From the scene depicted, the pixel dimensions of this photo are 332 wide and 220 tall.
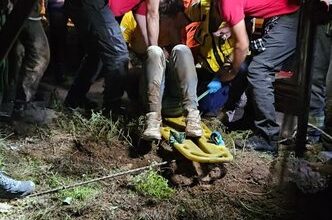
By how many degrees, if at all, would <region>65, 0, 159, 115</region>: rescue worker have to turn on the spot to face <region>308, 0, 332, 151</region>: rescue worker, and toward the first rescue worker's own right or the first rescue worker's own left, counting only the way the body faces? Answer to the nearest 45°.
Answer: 0° — they already face them

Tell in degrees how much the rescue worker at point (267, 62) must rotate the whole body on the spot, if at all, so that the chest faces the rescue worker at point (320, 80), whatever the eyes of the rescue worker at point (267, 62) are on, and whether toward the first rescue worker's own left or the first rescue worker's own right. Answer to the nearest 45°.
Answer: approximately 180°

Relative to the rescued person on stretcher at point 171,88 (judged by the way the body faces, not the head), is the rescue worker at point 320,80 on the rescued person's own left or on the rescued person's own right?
on the rescued person's own left

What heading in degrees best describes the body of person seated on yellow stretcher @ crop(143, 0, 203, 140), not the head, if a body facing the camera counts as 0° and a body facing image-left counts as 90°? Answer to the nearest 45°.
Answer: approximately 0°

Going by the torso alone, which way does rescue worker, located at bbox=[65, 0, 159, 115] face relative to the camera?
to the viewer's right

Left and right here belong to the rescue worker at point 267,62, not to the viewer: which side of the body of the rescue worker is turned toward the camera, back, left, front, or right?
left

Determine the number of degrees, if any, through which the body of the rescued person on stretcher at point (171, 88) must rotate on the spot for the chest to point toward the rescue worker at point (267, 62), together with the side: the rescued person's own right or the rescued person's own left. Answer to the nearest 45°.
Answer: approximately 135° to the rescued person's own left

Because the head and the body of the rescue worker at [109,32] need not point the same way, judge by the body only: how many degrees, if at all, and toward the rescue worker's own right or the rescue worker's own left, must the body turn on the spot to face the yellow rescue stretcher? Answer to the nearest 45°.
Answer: approximately 45° to the rescue worker's own right
